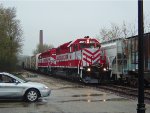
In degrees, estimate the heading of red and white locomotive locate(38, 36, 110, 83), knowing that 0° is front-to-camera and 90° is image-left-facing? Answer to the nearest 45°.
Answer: approximately 315°

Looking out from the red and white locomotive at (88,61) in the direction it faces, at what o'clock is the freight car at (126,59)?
The freight car is roughly at 12 o'clock from the red and white locomotive.

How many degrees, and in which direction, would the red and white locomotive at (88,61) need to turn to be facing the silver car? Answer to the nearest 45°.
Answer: approximately 45° to its right

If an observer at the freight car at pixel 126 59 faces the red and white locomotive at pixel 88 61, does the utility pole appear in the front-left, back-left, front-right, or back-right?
back-left
